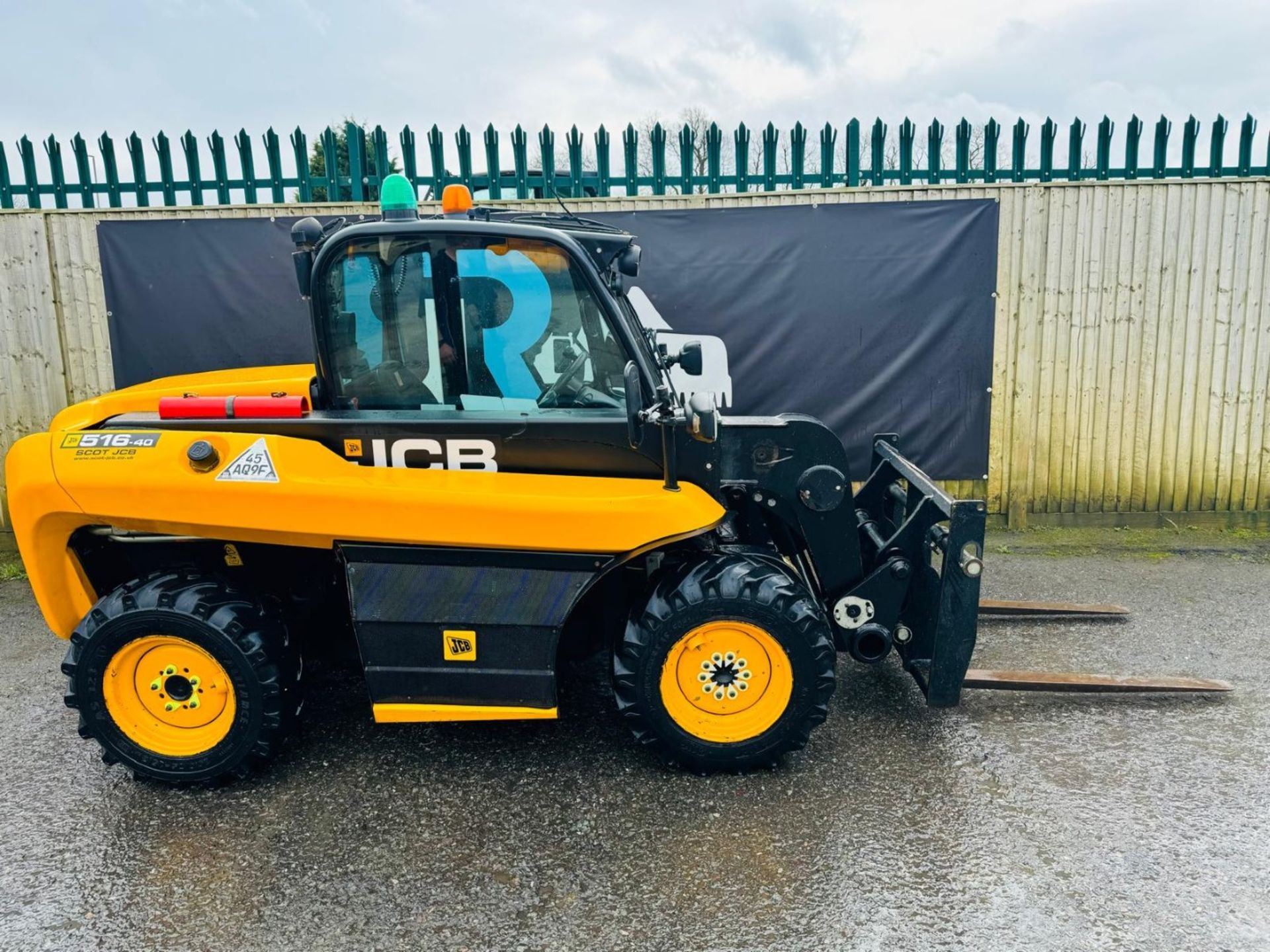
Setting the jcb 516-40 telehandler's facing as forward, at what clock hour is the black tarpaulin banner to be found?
The black tarpaulin banner is roughly at 10 o'clock from the jcb 516-40 telehandler.

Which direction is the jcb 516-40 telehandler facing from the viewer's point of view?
to the viewer's right
